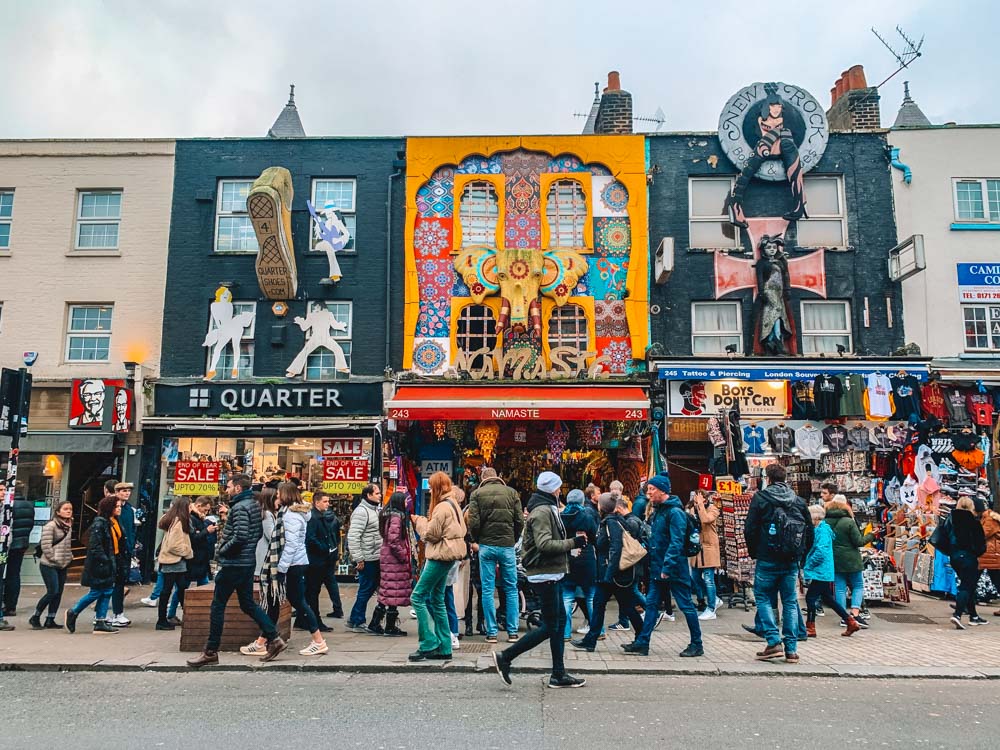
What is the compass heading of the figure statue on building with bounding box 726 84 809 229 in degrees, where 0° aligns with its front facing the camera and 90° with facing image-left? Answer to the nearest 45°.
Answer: approximately 0°

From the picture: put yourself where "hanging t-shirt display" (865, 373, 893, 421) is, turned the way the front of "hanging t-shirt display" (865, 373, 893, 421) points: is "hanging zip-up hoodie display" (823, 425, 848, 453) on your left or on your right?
on your right

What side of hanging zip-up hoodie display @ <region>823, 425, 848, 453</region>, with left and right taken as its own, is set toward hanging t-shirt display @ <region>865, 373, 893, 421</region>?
left

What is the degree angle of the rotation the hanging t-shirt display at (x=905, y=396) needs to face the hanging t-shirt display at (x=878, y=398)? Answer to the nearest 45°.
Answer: approximately 45° to its right

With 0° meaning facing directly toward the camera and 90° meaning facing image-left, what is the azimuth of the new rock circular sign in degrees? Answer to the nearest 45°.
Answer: approximately 0°

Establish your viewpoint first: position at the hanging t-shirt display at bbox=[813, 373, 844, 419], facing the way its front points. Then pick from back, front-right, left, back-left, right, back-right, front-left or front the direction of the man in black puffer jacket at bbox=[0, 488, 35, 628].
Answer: front-right

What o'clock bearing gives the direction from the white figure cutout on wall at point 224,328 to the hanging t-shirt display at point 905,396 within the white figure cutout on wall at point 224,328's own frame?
The hanging t-shirt display is roughly at 10 o'clock from the white figure cutout on wall.

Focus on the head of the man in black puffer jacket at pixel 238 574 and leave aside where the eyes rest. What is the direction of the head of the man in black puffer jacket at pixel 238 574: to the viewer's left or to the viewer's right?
to the viewer's left
